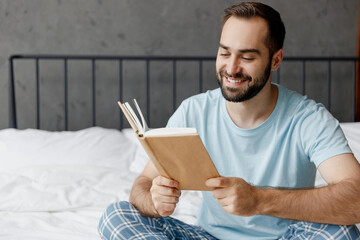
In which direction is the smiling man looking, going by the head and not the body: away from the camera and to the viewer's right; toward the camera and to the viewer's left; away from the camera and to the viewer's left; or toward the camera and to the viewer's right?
toward the camera and to the viewer's left

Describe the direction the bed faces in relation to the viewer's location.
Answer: facing the viewer
